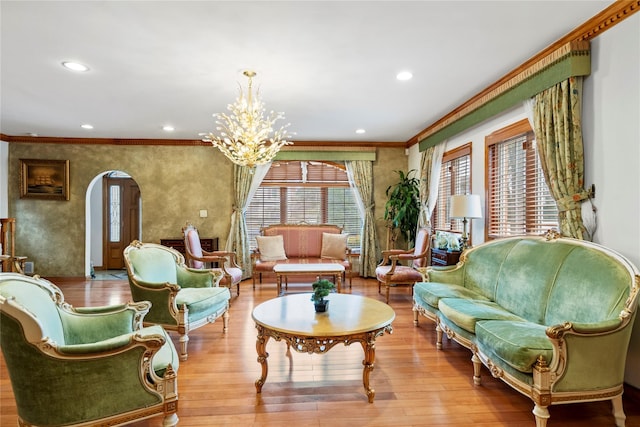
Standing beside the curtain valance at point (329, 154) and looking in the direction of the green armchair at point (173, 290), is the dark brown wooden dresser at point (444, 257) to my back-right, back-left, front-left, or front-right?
front-left

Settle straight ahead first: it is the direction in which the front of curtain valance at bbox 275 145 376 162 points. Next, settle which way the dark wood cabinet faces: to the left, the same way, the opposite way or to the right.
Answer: the same way

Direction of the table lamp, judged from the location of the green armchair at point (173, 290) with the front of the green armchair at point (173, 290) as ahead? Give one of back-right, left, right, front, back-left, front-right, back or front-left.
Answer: front-left

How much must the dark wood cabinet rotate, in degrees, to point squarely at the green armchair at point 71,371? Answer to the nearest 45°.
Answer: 0° — it already faces it

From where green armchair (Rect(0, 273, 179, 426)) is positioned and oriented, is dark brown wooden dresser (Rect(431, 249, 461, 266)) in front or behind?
in front

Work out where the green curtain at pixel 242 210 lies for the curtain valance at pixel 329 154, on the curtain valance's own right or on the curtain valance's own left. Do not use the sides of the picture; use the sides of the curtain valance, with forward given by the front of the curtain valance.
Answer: on the curtain valance's own right

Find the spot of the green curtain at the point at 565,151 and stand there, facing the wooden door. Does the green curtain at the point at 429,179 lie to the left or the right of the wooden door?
right

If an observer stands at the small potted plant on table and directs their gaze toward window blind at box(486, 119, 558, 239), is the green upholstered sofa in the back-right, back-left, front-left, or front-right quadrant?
front-right

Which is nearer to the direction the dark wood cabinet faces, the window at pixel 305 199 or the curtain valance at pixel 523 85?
the curtain valance

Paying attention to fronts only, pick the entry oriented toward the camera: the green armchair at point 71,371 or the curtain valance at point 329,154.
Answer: the curtain valance

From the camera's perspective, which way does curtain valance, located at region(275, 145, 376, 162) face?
toward the camera

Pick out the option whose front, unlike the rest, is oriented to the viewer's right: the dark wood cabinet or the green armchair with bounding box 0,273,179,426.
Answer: the green armchair

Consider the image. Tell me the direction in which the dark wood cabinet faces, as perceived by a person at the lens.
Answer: facing the viewer

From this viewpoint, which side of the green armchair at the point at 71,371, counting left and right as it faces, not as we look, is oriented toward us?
right

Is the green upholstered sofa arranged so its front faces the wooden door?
no

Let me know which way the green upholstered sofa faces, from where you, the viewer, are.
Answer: facing the viewer and to the left of the viewer

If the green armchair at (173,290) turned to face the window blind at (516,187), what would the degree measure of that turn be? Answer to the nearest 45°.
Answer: approximately 45° to its left

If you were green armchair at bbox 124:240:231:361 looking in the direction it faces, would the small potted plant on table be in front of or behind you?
in front
